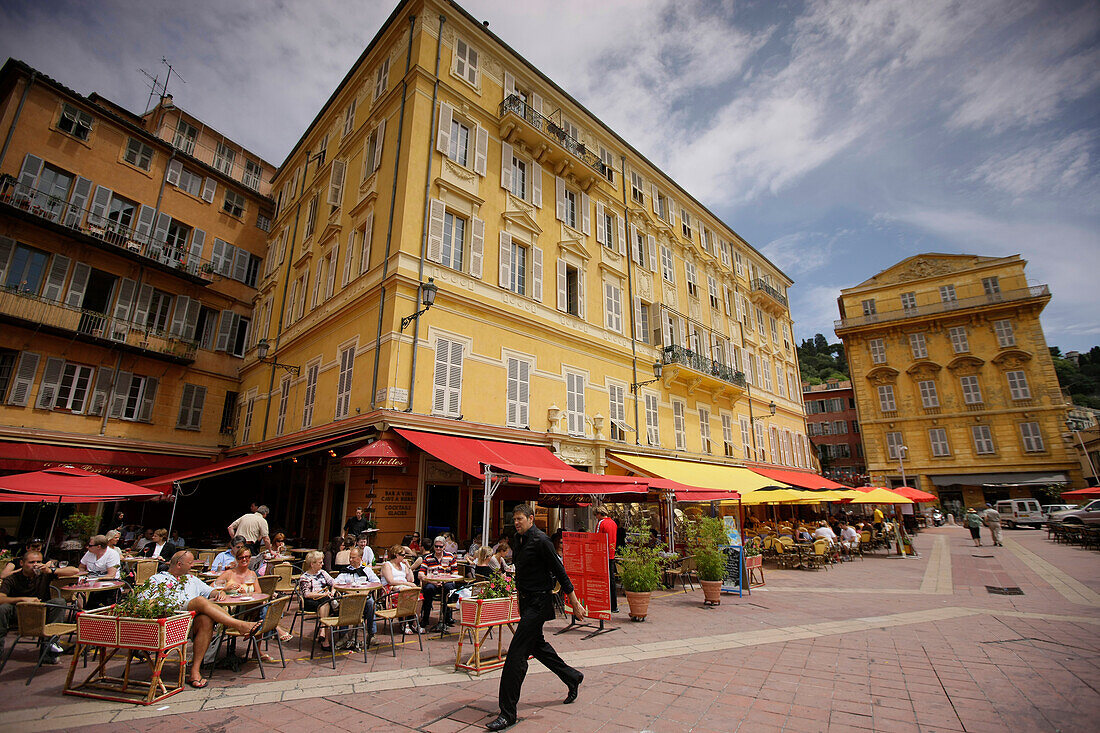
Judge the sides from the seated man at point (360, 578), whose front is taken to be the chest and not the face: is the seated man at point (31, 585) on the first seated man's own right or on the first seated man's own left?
on the first seated man's own right

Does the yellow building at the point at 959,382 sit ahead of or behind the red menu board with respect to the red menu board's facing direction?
behind

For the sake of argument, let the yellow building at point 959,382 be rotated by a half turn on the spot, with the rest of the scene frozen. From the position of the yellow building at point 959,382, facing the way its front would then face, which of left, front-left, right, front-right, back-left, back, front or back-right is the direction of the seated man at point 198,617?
back

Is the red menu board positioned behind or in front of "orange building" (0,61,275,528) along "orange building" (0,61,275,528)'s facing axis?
in front

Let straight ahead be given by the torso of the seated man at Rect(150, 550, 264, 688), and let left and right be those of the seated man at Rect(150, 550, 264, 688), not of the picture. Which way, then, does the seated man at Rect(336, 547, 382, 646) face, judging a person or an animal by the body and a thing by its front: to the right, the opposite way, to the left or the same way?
to the right

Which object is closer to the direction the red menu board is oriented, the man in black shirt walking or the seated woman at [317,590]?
the man in black shirt walking

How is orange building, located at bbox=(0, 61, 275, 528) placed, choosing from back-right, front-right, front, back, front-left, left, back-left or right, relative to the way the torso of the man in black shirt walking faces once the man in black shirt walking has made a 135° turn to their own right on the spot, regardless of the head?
front-left

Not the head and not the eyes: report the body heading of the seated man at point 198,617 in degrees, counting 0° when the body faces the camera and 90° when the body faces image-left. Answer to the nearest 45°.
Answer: approximately 315°

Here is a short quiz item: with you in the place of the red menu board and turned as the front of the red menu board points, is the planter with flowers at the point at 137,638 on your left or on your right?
on your right

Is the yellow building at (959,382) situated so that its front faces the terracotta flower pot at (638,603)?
yes

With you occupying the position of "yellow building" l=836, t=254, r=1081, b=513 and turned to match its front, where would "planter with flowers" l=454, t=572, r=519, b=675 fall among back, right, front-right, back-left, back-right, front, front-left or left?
front

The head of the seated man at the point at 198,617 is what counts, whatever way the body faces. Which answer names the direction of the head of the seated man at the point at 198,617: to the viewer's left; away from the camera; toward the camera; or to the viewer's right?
to the viewer's right

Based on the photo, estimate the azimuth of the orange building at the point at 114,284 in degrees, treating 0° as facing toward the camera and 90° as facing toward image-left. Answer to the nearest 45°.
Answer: approximately 315°

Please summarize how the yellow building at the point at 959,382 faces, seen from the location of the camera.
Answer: facing the viewer

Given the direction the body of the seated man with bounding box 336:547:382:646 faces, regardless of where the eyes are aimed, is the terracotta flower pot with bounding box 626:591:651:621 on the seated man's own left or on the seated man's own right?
on the seated man's own left
